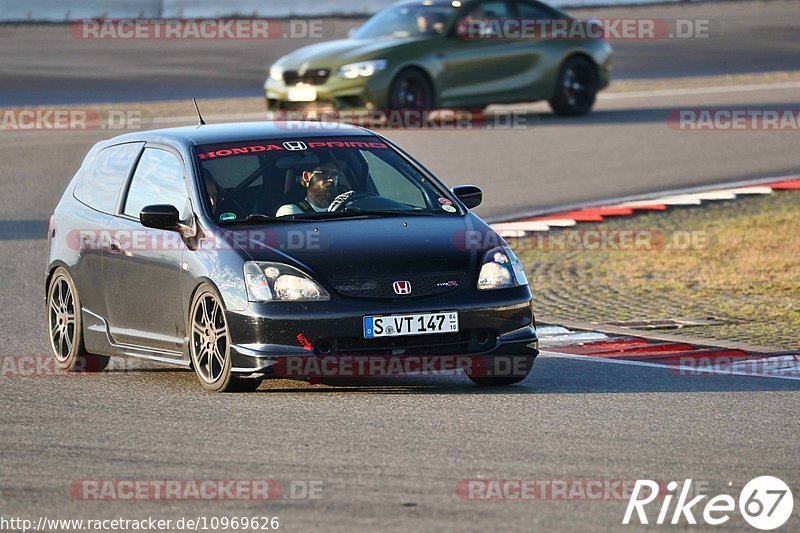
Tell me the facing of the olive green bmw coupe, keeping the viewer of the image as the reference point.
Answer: facing the viewer and to the left of the viewer

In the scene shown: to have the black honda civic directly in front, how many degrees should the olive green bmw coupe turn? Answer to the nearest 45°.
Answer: approximately 45° to its left

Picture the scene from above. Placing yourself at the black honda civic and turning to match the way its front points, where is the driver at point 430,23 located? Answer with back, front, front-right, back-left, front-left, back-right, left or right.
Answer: back-left

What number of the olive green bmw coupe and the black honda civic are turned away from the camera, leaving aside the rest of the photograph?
0

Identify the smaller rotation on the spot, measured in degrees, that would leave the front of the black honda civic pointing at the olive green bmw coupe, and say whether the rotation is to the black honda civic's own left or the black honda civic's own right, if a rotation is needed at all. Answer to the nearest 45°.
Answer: approximately 135° to the black honda civic's own left

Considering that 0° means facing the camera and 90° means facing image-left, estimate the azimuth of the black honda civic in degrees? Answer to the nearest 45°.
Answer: approximately 315°

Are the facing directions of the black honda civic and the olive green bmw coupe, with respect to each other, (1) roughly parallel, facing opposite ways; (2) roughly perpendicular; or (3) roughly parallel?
roughly perpendicular
